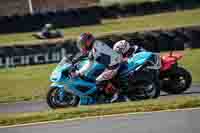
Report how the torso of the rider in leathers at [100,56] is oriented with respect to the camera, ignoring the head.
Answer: to the viewer's left

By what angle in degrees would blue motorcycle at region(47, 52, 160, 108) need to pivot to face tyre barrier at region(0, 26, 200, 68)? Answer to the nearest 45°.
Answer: approximately 90° to its right

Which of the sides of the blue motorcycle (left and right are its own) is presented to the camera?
left

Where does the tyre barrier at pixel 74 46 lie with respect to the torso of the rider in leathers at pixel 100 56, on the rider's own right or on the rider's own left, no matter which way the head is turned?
on the rider's own right

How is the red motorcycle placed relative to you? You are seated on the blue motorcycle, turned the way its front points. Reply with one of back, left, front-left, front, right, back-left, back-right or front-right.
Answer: back
